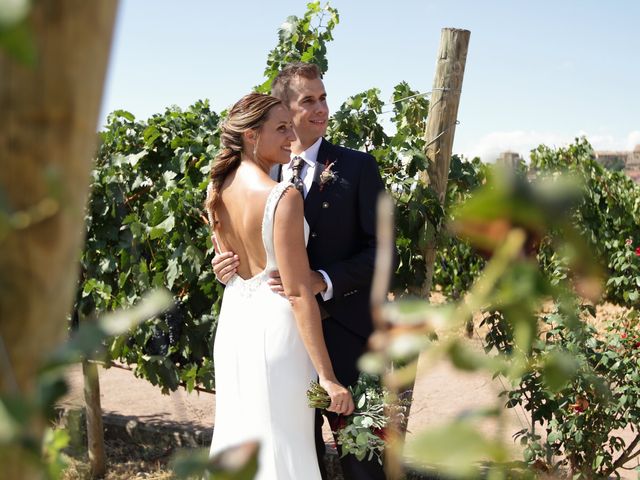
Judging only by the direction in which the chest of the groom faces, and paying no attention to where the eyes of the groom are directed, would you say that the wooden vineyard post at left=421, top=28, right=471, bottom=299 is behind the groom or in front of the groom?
behind

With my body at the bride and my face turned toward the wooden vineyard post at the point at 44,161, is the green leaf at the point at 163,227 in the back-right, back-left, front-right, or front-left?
back-right

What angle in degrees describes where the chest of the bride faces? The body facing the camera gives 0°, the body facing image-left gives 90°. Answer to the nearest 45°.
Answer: approximately 225°

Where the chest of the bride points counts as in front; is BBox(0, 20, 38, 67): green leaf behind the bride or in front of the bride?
behind

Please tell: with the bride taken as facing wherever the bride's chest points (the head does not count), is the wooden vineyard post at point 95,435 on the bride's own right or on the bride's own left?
on the bride's own left

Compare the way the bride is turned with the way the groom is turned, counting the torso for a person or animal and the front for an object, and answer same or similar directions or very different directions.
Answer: very different directions

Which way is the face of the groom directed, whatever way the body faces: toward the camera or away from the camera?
toward the camera

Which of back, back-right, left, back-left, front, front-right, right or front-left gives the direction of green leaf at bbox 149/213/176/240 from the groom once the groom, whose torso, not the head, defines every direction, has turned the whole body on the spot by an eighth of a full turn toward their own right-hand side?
front-right

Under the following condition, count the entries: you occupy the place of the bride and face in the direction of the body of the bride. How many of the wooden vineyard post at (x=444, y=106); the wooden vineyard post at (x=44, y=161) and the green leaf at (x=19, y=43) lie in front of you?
1

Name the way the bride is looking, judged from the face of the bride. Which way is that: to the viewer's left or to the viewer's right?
to the viewer's right

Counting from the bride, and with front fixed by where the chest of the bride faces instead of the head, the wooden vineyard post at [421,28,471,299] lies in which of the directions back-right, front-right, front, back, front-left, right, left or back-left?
front

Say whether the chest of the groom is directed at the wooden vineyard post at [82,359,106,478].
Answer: no

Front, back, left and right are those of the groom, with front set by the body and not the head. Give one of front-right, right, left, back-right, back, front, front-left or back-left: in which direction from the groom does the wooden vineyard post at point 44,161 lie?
front-left

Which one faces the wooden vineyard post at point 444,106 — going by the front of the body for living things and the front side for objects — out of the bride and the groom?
the bride
